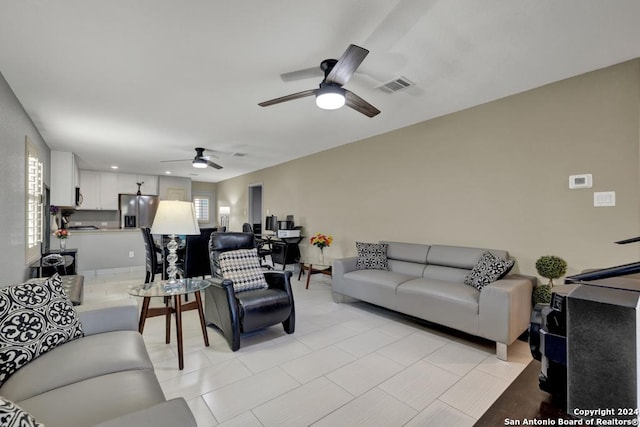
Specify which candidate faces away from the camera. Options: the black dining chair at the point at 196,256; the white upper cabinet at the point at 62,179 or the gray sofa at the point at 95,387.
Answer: the black dining chair

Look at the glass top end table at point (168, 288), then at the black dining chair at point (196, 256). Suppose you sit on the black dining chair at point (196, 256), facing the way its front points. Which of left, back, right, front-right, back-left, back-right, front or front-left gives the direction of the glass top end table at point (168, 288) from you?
back

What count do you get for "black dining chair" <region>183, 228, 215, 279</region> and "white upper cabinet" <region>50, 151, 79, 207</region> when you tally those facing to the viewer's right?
1

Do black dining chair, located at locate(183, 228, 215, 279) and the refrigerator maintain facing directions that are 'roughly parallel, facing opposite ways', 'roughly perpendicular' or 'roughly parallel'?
roughly parallel, facing opposite ways

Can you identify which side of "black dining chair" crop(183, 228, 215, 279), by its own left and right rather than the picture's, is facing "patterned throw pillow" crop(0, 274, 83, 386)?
back

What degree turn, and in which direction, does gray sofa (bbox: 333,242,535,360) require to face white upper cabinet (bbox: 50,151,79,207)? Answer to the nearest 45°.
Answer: approximately 45° to its right

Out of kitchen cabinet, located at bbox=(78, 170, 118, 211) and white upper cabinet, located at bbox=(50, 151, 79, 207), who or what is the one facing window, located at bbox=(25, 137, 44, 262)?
the kitchen cabinet

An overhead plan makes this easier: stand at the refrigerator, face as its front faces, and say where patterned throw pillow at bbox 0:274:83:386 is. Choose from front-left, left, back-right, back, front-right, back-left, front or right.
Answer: front

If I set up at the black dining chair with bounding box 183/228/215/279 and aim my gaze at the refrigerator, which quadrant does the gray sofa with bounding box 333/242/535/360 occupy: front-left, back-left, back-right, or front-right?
back-right

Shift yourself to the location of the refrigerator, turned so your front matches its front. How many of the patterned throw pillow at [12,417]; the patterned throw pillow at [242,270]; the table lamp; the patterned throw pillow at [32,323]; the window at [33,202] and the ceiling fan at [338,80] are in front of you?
6

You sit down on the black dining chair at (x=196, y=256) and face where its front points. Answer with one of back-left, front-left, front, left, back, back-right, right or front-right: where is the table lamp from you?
back

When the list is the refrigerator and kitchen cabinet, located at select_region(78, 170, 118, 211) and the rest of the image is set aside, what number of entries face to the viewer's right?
0

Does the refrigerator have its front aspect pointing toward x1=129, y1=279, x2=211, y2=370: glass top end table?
yes

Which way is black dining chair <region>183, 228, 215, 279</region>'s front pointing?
away from the camera

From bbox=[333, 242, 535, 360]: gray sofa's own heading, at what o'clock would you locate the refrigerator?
The refrigerator is roughly at 2 o'clock from the gray sofa.

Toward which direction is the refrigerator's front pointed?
toward the camera

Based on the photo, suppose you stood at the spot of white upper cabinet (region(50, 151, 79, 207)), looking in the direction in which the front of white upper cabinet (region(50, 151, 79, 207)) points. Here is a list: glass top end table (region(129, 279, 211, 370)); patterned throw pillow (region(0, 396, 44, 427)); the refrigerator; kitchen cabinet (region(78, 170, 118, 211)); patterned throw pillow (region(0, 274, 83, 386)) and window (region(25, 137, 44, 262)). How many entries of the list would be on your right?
4

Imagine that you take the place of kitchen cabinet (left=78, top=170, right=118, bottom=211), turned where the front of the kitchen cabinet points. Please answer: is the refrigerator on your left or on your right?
on your left

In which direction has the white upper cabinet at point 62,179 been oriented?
to the viewer's right

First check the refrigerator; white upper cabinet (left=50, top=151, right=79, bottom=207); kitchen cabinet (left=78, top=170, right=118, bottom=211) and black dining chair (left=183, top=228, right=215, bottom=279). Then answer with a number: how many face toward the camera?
2

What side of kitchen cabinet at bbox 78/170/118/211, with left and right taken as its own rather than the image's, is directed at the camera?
front

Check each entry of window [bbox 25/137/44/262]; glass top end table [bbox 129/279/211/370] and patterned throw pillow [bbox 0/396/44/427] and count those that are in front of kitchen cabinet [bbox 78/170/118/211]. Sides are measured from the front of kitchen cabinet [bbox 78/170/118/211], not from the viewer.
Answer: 3
